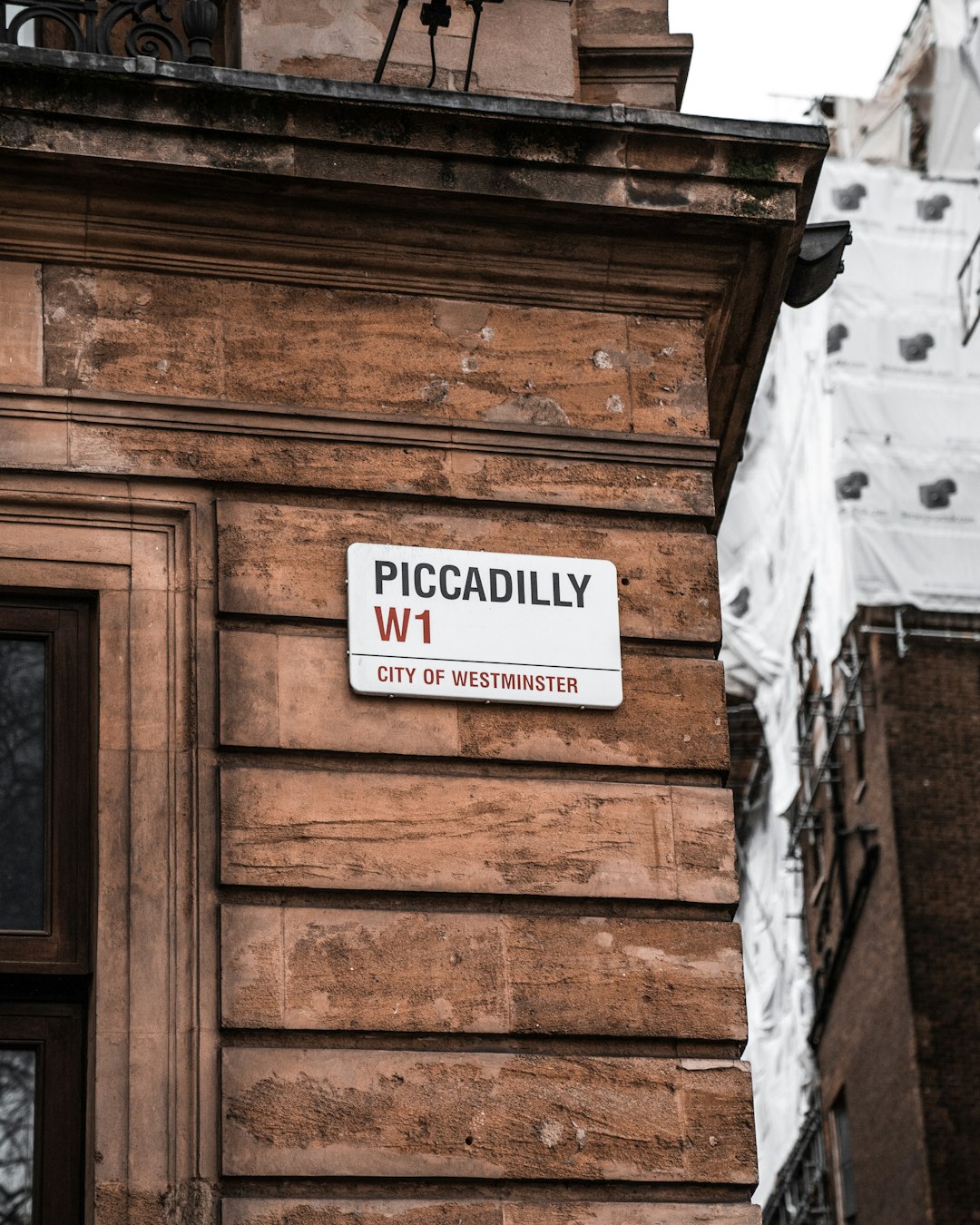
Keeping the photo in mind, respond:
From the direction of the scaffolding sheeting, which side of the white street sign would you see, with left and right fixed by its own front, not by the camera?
back

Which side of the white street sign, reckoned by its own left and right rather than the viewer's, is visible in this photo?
front

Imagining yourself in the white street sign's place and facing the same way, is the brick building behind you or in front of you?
behind
